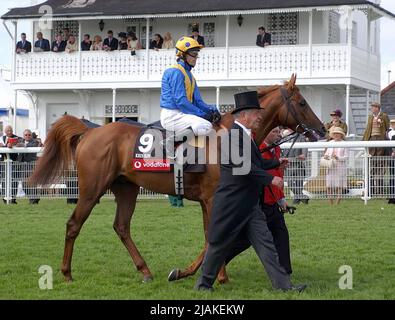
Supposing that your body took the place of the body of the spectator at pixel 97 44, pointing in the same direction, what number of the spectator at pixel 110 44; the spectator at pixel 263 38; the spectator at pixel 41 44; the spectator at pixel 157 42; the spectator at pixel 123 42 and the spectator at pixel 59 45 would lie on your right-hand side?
2

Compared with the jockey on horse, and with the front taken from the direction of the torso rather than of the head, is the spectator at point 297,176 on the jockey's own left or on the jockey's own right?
on the jockey's own left

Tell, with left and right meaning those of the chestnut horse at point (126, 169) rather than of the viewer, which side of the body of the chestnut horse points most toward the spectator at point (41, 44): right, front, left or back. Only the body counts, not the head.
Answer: left

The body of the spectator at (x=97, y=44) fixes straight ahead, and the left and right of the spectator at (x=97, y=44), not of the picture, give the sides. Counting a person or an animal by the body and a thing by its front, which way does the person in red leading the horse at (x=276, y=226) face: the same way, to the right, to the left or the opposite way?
to the left

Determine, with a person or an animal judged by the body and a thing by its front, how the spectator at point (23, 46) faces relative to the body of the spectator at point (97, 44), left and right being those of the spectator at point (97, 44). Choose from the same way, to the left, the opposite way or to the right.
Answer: the same way

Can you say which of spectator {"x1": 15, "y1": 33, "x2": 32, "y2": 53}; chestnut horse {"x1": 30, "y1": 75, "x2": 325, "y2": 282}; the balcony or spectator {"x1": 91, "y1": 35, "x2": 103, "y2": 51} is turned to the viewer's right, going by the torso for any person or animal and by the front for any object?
the chestnut horse

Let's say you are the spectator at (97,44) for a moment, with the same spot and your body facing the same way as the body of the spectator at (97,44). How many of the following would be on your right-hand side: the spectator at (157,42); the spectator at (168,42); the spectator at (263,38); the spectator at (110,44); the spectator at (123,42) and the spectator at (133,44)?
0

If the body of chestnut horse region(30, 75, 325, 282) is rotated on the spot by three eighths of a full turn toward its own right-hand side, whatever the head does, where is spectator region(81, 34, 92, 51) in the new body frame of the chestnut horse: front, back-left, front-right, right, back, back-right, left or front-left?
back-right

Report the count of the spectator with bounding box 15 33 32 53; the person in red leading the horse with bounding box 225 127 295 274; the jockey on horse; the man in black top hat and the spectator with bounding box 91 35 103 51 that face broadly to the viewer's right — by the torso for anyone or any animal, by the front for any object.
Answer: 3

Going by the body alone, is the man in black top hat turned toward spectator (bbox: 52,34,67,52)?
no

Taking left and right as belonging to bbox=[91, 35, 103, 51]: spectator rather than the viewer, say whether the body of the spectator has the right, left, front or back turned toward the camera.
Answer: front

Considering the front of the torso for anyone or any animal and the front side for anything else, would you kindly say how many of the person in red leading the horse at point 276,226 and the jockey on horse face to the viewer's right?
2

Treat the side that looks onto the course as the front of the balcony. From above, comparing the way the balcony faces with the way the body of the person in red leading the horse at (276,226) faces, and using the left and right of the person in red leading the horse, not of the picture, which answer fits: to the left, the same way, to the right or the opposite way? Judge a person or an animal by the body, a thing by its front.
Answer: to the right

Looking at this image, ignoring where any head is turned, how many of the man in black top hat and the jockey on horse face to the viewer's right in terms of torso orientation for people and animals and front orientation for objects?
2

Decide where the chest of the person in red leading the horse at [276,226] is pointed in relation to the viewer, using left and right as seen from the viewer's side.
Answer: facing to the right of the viewer

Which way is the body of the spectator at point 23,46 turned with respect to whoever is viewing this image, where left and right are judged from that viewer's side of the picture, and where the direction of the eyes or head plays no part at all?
facing the viewer

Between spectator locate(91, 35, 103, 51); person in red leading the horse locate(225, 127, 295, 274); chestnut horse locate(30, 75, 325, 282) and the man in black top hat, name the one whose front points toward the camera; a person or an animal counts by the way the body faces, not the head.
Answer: spectator locate(91, 35, 103, 51)

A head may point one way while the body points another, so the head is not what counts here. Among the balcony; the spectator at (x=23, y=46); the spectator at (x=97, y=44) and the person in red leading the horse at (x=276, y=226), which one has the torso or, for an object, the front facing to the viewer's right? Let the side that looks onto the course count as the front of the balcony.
the person in red leading the horse at (x=276, y=226)

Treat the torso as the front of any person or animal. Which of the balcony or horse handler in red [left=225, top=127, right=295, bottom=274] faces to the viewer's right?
the horse handler in red

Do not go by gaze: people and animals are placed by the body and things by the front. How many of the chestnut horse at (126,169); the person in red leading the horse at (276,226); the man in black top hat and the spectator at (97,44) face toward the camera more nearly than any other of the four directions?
1

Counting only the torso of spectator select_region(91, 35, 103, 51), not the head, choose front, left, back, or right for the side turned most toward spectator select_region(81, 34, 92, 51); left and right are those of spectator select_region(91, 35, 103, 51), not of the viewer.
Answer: right

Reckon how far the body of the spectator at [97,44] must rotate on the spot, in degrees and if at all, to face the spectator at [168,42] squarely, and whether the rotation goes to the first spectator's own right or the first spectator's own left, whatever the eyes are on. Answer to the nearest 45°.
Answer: approximately 90° to the first spectator's own left
